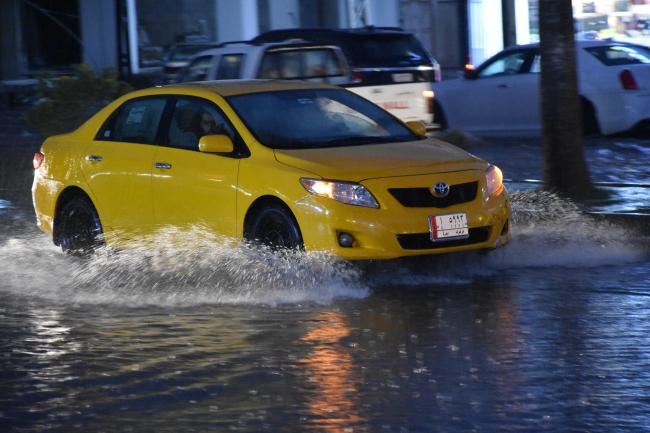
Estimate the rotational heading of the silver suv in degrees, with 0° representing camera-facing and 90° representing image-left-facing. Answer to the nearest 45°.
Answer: approximately 135°

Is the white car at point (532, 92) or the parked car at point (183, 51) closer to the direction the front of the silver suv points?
the parked car

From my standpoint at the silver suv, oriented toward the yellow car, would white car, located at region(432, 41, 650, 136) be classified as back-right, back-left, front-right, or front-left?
back-left

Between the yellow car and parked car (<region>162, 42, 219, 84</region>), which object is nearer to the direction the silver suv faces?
the parked car

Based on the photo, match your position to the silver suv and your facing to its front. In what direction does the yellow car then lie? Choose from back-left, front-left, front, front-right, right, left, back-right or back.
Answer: back-left

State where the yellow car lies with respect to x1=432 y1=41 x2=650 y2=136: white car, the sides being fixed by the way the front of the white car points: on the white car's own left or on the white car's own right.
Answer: on the white car's own left

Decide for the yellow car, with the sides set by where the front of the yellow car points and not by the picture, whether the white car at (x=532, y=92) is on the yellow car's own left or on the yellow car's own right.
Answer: on the yellow car's own left

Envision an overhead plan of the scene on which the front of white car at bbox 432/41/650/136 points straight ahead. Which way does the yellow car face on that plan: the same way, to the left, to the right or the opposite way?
the opposite way
